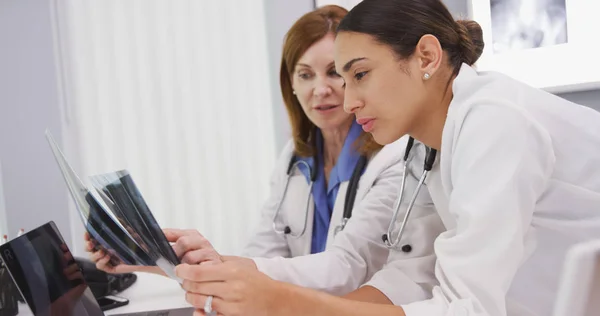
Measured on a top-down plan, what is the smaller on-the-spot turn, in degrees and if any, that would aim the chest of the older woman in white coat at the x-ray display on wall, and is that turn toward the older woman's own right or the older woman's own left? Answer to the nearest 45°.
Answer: approximately 180°

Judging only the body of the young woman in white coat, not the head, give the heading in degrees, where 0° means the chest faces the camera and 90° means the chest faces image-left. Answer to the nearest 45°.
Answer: approximately 90°

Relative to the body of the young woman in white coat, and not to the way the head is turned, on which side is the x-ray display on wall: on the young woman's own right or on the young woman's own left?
on the young woman's own right

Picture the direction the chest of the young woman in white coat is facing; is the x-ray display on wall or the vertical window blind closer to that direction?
the vertical window blind

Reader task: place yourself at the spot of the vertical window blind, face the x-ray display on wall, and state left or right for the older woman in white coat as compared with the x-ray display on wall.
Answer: right

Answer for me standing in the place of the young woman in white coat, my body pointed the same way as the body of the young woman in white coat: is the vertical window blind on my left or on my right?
on my right

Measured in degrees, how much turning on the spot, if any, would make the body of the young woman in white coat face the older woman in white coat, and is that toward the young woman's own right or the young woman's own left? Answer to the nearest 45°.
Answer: approximately 45° to the young woman's own right

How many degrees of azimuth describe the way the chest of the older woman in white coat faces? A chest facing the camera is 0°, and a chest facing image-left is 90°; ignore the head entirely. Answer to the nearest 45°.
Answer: approximately 45°

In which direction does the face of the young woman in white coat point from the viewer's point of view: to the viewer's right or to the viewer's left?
to the viewer's left
